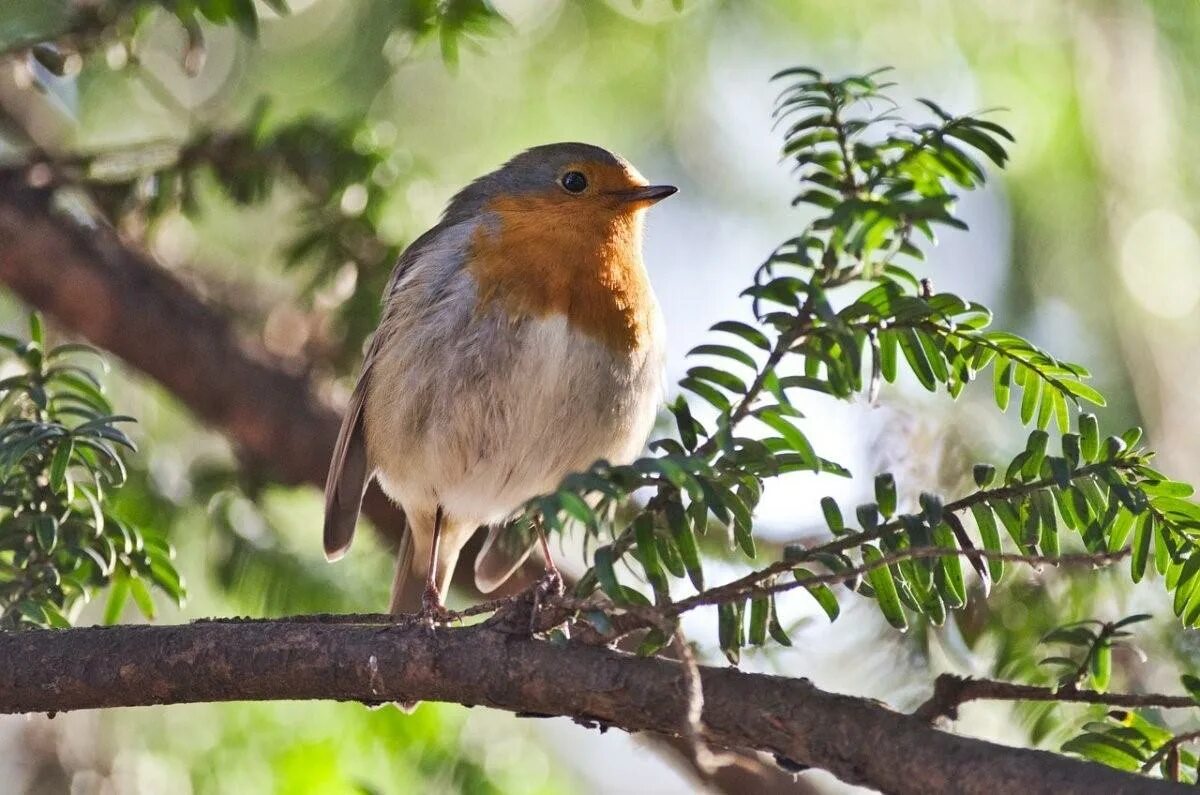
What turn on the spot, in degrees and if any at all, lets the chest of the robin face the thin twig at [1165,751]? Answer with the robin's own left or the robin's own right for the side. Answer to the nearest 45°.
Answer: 0° — it already faces it

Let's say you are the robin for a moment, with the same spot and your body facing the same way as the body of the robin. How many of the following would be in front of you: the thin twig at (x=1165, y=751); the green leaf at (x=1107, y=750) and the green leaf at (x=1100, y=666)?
3

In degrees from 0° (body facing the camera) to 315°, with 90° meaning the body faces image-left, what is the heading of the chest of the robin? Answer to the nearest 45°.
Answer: approximately 315°

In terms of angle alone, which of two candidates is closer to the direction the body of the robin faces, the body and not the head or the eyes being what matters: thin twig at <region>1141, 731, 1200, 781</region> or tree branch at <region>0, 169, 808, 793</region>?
the thin twig

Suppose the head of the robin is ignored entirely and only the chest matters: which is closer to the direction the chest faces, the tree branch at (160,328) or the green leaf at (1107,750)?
the green leaf

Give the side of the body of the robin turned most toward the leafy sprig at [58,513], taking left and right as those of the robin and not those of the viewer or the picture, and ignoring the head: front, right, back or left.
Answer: right

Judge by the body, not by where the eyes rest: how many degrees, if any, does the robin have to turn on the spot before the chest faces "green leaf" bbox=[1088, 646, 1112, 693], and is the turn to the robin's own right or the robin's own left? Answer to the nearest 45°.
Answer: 0° — it already faces it
